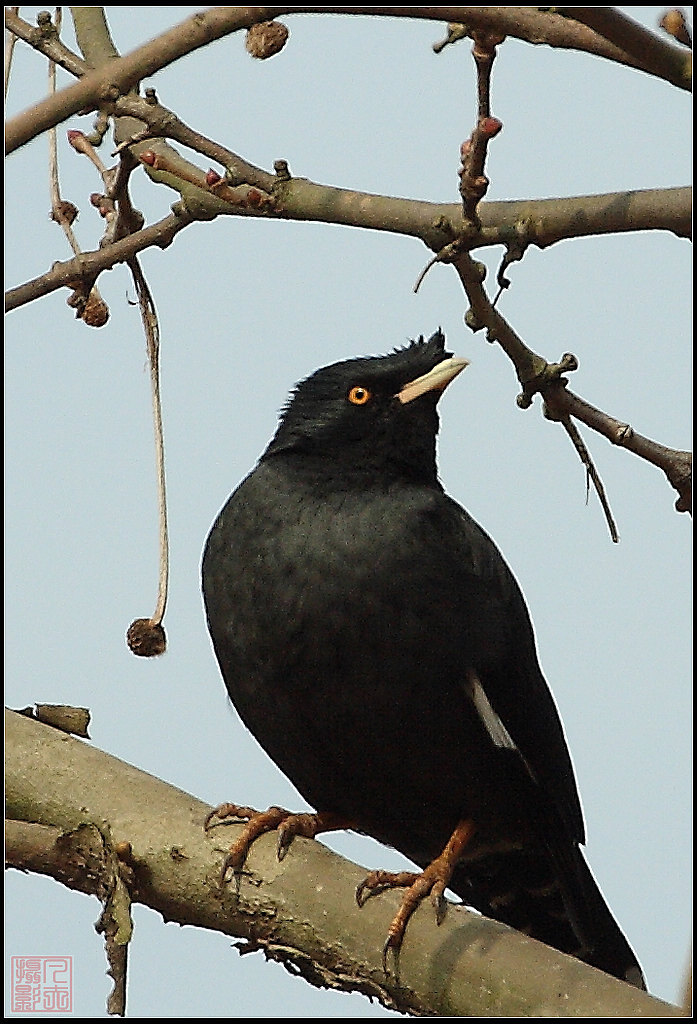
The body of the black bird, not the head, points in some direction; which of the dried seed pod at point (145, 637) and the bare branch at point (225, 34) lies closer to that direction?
the dried seed pod

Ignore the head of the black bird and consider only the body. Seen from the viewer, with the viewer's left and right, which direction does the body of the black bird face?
facing the viewer and to the left of the viewer

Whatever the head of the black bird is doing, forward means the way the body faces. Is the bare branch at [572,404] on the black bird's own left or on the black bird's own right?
on the black bird's own left
